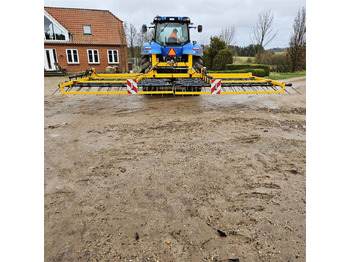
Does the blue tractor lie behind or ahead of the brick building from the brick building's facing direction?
ahead

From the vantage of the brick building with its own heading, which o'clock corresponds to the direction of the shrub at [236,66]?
The shrub is roughly at 10 o'clock from the brick building.

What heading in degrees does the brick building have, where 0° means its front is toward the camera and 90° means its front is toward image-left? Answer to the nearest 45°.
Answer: approximately 0°
